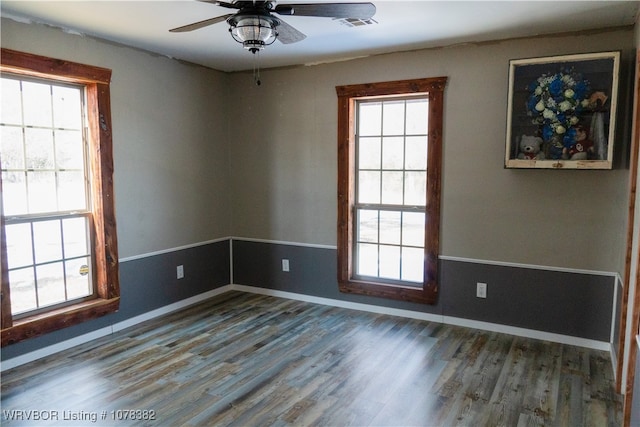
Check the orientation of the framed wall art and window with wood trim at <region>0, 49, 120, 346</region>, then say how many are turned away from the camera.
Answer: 0

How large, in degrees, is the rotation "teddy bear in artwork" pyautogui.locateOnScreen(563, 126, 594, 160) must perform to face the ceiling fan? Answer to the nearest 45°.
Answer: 0° — it already faces it

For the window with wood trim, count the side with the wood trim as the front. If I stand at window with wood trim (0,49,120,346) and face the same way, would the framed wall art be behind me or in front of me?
in front

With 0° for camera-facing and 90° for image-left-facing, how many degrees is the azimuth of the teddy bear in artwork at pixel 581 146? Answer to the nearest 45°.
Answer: approximately 45°

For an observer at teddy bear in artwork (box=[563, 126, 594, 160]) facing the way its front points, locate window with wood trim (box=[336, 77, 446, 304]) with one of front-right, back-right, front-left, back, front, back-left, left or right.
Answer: front-right

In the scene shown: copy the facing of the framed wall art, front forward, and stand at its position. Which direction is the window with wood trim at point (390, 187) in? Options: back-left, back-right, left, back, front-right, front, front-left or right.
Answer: right

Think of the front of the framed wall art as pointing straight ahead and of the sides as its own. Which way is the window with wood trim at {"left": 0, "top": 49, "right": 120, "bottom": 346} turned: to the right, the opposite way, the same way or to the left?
to the left

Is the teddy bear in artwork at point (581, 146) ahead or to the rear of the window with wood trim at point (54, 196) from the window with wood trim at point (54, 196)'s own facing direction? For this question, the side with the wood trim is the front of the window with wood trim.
ahead

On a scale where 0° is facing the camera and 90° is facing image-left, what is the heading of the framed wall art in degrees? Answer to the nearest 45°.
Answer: approximately 0°

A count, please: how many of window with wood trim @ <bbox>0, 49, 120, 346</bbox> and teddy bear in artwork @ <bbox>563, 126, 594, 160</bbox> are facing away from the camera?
0

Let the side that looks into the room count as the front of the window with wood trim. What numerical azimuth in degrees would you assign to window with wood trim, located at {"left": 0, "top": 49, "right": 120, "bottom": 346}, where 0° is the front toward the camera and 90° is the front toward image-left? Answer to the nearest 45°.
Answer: approximately 315°
